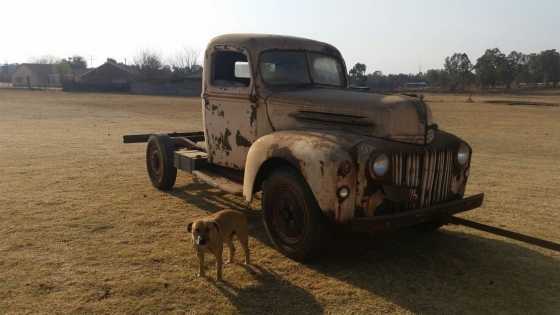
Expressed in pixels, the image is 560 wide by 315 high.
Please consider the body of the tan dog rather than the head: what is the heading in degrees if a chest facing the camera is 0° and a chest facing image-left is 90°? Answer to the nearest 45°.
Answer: approximately 45°

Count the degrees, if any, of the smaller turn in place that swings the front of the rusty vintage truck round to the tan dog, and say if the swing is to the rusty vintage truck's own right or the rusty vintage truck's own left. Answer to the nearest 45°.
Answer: approximately 90° to the rusty vintage truck's own right

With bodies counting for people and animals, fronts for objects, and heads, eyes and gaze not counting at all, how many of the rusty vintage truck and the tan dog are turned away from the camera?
0

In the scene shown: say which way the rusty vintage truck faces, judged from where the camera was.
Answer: facing the viewer and to the right of the viewer
